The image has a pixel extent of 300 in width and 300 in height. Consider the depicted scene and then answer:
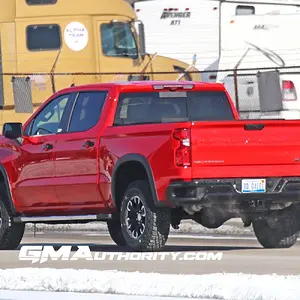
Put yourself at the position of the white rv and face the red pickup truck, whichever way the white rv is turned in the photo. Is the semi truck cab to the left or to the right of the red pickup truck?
right

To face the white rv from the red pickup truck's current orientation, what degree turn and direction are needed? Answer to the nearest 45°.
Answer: approximately 45° to its right

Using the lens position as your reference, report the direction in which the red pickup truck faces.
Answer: facing away from the viewer and to the left of the viewer

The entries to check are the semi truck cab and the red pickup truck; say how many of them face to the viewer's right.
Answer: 1

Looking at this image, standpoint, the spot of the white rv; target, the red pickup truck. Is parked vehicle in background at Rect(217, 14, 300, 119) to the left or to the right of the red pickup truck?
left

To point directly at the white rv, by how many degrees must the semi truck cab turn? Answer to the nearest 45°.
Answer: approximately 45° to its left

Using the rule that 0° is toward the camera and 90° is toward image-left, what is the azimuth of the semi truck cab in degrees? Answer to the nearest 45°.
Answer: approximately 270°
